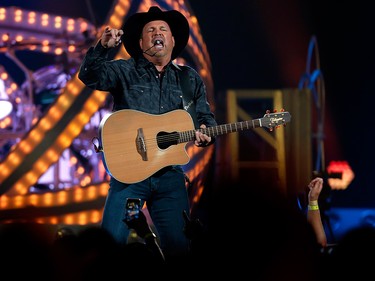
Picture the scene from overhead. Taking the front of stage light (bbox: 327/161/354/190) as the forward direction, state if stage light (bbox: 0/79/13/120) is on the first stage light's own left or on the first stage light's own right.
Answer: on the first stage light's own right

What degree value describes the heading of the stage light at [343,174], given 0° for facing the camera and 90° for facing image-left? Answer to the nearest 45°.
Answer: approximately 0°

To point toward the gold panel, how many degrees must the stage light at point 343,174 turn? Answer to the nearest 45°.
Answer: approximately 45° to its right
